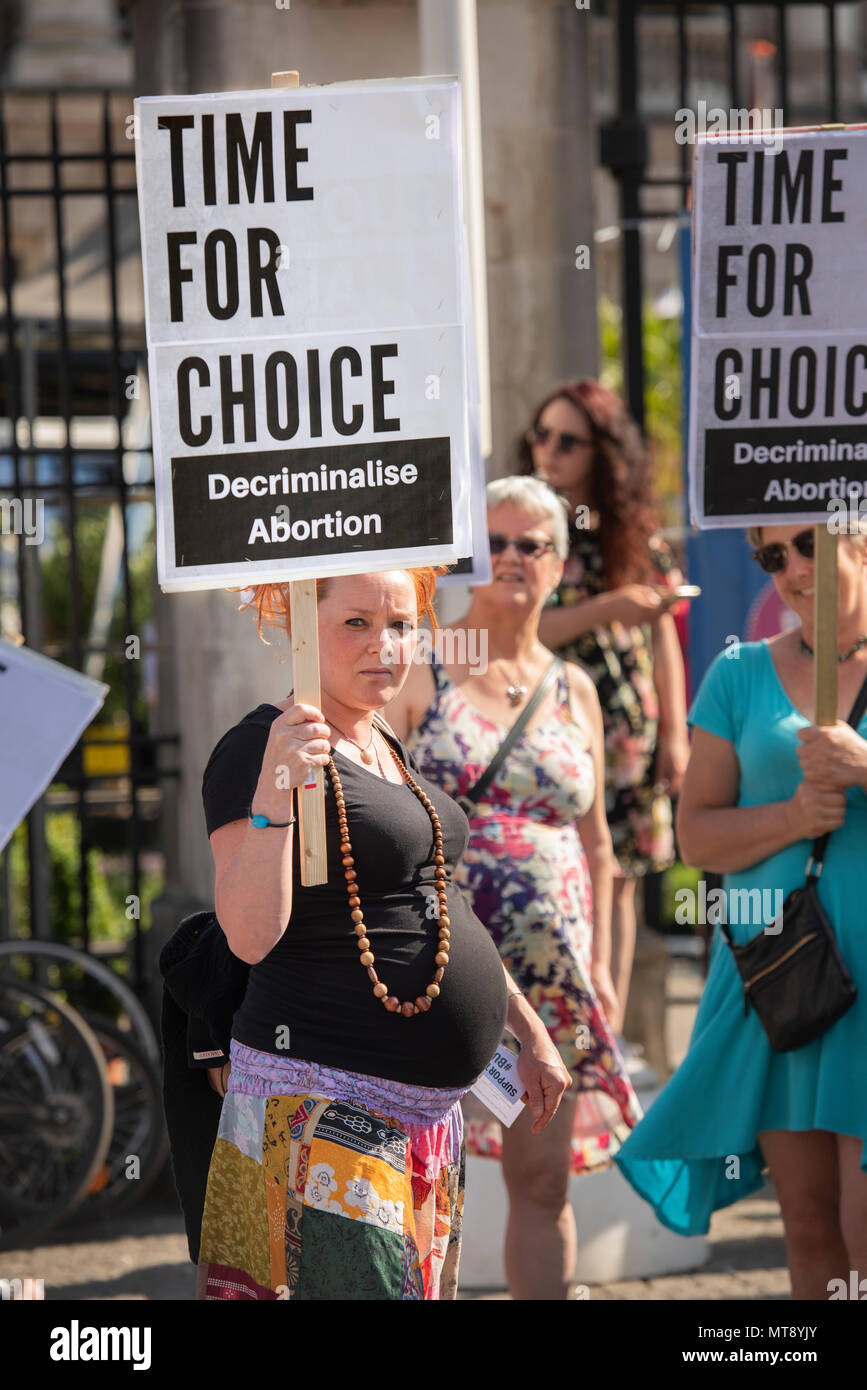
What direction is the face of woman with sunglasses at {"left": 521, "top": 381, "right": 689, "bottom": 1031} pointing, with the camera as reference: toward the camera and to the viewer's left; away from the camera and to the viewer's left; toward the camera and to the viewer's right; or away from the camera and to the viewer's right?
toward the camera and to the viewer's left

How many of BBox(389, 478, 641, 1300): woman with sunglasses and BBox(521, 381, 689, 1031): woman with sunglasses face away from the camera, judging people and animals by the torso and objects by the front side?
0

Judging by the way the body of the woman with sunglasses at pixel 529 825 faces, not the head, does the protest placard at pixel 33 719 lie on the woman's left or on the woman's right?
on the woman's right

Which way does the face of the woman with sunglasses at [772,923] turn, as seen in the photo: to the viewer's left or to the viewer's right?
to the viewer's left

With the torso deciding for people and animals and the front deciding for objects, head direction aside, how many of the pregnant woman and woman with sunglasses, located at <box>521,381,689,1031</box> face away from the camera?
0

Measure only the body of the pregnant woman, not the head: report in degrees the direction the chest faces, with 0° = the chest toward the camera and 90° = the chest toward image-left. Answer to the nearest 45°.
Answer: approximately 315°

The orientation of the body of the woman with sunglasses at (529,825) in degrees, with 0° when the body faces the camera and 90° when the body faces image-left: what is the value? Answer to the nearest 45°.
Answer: approximately 0°

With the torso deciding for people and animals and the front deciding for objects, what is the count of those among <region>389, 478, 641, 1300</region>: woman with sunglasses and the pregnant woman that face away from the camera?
0
